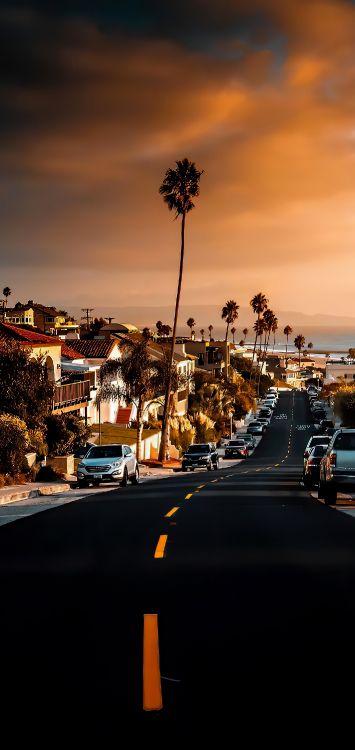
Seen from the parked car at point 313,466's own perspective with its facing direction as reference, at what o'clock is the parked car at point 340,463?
the parked car at point 340,463 is roughly at 6 o'clock from the parked car at point 313,466.

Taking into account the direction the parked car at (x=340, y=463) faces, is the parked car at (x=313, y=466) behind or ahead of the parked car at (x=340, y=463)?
ahead

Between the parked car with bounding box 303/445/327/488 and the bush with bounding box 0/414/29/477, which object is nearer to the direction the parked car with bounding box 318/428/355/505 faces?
the parked car

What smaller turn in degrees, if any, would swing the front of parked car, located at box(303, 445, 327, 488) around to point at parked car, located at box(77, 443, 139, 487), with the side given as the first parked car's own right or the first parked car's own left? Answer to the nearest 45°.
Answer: approximately 90° to the first parked car's own left

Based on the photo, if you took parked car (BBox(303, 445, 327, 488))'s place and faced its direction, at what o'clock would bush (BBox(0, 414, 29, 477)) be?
The bush is roughly at 9 o'clock from the parked car.

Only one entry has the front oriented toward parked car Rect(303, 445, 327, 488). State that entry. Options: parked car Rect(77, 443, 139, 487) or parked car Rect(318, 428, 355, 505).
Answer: parked car Rect(318, 428, 355, 505)

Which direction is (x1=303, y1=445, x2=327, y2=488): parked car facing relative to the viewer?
away from the camera

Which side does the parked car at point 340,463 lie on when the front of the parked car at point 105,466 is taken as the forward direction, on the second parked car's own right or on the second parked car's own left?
on the second parked car's own left

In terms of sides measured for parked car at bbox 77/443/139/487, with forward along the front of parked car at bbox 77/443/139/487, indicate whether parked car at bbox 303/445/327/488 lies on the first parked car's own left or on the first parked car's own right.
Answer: on the first parked car's own left

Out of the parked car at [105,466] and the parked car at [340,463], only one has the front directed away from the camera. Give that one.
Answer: the parked car at [340,463]

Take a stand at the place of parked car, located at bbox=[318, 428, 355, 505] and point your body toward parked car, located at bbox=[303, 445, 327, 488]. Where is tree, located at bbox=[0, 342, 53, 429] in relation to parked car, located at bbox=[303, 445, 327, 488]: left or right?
left

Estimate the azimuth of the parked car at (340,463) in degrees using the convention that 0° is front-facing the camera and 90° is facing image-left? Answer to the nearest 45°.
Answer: approximately 180°

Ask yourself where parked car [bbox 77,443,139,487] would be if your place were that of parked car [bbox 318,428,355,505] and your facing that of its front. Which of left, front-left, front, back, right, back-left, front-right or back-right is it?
front-left

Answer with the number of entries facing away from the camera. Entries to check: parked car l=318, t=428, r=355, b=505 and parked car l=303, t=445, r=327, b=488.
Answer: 2

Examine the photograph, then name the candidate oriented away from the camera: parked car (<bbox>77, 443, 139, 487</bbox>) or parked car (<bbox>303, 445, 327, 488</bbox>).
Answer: parked car (<bbox>303, 445, 327, 488</bbox>)
